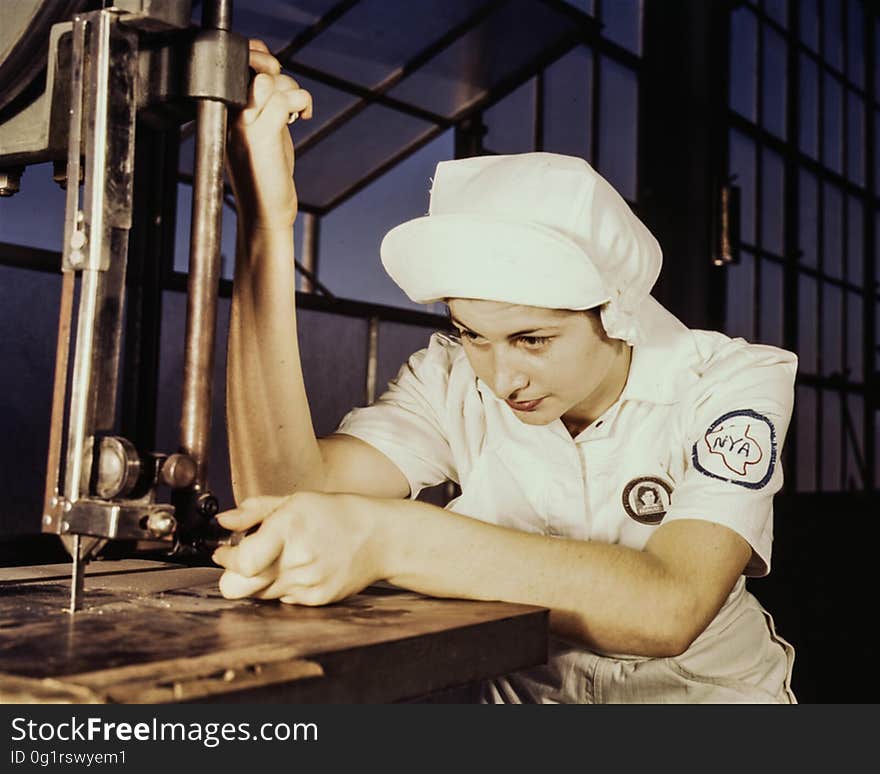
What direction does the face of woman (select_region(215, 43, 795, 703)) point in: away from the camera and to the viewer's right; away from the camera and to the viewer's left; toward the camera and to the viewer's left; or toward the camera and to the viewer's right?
toward the camera and to the viewer's left

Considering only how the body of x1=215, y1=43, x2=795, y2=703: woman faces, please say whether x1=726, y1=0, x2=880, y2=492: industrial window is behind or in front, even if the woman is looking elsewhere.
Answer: behind

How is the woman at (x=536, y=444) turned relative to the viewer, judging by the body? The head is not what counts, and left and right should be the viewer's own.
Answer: facing the viewer and to the left of the viewer
